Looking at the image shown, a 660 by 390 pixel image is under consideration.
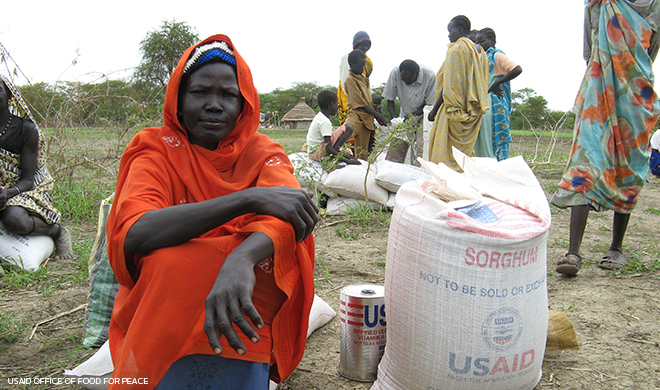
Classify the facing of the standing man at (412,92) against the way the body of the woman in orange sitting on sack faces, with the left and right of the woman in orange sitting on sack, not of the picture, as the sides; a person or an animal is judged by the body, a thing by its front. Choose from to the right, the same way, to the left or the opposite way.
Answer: the same way

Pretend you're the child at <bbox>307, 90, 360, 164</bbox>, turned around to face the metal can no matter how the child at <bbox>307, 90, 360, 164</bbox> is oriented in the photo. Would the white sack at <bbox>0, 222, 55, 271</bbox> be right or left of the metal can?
right

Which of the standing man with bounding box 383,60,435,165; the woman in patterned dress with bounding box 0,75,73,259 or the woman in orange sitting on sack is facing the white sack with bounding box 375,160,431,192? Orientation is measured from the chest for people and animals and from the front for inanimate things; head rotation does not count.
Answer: the standing man

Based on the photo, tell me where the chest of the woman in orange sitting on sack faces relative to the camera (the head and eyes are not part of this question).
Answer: toward the camera

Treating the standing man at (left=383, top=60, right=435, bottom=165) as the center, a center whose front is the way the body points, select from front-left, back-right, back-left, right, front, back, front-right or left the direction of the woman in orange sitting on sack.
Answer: front

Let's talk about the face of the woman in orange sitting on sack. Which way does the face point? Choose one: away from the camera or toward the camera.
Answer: toward the camera

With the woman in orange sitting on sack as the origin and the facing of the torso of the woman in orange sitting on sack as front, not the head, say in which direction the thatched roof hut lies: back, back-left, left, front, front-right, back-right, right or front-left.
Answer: back

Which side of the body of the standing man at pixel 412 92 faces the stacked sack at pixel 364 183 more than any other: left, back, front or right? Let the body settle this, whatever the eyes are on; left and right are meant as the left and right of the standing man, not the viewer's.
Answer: front

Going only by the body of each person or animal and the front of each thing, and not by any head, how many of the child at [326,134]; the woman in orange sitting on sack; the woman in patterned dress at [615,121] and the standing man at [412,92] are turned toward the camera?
3

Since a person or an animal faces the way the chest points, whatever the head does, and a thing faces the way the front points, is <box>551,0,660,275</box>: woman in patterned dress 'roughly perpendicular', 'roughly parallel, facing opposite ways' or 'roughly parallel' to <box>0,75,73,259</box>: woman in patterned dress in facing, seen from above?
roughly parallel

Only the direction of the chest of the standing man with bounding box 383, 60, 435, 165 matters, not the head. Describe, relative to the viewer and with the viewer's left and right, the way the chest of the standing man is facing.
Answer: facing the viewer

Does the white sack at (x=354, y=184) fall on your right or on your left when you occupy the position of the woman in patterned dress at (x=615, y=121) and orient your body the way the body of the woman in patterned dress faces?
on your right

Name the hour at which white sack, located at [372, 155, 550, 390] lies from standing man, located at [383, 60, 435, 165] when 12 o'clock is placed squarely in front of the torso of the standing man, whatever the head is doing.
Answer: The white sack is roughly at 12 o'clock from the standing man.

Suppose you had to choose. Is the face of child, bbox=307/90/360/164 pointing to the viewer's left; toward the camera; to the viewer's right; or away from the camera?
to the viewer's right

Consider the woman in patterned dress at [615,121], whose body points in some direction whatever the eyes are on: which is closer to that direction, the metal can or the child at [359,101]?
the metal can

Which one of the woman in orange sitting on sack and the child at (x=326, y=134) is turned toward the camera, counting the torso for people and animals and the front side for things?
the woman in orange sitting on sack

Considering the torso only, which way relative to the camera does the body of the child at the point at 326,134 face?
to the viewer's right

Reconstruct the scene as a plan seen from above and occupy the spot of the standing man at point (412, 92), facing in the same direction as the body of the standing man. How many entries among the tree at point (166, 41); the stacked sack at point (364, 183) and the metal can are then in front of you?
2

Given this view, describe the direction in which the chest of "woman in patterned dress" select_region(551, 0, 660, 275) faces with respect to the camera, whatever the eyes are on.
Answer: toward the camera
